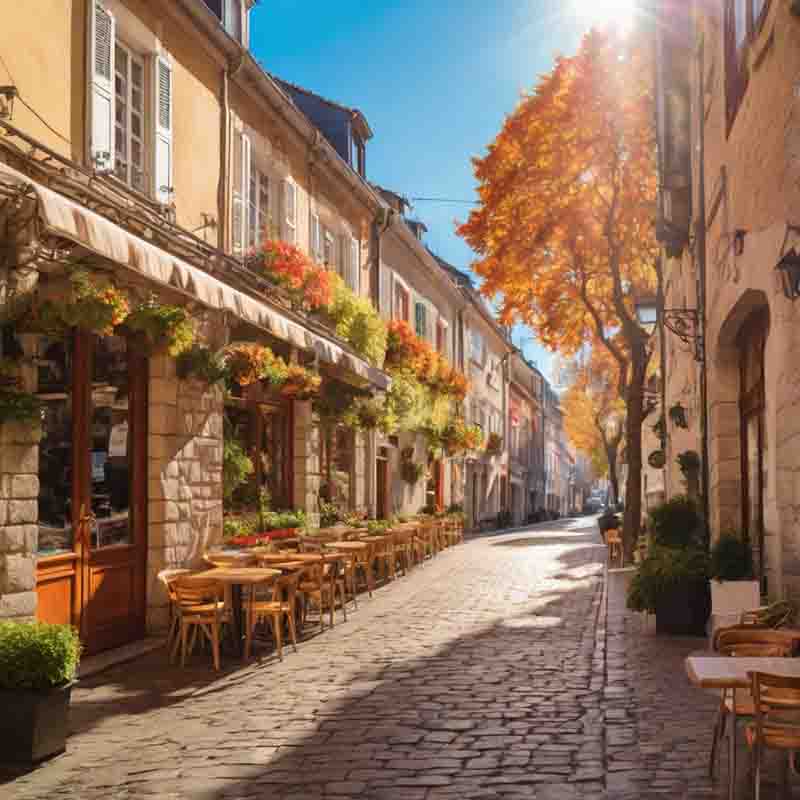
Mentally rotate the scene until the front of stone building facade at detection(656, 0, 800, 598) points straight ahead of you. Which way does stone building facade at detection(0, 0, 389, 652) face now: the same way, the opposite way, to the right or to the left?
the opposite way

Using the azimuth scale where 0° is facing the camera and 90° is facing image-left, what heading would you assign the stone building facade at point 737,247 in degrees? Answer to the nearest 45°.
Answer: approximately 90°

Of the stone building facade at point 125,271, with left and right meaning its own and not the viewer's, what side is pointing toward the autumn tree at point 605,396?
left

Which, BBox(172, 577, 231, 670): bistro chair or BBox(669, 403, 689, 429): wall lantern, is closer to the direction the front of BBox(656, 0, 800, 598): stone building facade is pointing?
the bistro chair

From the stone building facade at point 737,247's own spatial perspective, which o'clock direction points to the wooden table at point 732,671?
The wooden table is roughly at 9 o'clock from the stone building facade.

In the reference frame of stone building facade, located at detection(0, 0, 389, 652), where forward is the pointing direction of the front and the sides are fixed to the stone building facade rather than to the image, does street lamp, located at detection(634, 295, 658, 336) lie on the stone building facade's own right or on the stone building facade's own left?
on the stone building facade's own left

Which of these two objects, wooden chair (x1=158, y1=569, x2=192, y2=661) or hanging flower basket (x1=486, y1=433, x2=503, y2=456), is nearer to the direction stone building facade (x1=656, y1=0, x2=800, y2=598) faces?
the wooden chair

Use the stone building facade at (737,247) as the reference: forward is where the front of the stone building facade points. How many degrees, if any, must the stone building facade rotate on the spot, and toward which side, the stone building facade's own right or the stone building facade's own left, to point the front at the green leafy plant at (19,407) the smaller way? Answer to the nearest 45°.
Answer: approximately 45° to the stone building facade's own left

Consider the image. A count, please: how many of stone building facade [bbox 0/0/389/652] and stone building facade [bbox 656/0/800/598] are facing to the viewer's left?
1

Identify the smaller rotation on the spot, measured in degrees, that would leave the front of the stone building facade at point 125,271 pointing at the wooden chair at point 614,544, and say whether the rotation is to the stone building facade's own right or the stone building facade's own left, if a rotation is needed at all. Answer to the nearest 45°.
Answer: approximately 90° to the stone building facade's own left

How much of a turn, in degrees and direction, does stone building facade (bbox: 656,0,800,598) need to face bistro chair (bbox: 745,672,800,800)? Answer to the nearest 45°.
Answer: approximately 90° to its left

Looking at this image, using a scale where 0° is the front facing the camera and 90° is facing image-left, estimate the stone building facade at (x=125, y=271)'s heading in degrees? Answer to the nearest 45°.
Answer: approximately 315°
